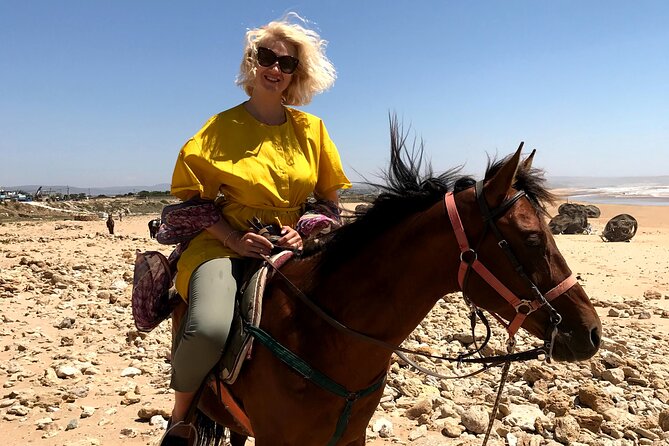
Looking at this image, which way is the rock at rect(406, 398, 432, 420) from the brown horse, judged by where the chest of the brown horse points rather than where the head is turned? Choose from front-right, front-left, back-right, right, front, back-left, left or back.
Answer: back-left

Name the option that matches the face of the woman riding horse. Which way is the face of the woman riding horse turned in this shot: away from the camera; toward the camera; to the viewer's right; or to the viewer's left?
toward the camera

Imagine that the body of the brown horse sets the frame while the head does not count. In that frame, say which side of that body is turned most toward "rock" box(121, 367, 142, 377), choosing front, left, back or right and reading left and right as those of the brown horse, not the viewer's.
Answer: back

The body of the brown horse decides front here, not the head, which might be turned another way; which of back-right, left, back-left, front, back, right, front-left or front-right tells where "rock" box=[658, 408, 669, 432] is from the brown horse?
left

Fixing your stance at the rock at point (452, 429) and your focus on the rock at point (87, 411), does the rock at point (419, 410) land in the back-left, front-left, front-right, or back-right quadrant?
front-right

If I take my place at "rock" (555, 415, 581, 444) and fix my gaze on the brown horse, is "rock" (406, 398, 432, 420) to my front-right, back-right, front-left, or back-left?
front-right

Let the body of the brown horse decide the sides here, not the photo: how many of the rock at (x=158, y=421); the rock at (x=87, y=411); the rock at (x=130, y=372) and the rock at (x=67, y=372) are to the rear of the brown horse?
4

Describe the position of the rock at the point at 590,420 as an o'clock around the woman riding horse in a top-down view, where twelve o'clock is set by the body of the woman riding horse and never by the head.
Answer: The rock is roughly at 10 o'clock from the woman riding horse.

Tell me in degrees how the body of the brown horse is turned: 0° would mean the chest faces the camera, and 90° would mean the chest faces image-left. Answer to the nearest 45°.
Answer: approximately 315°
